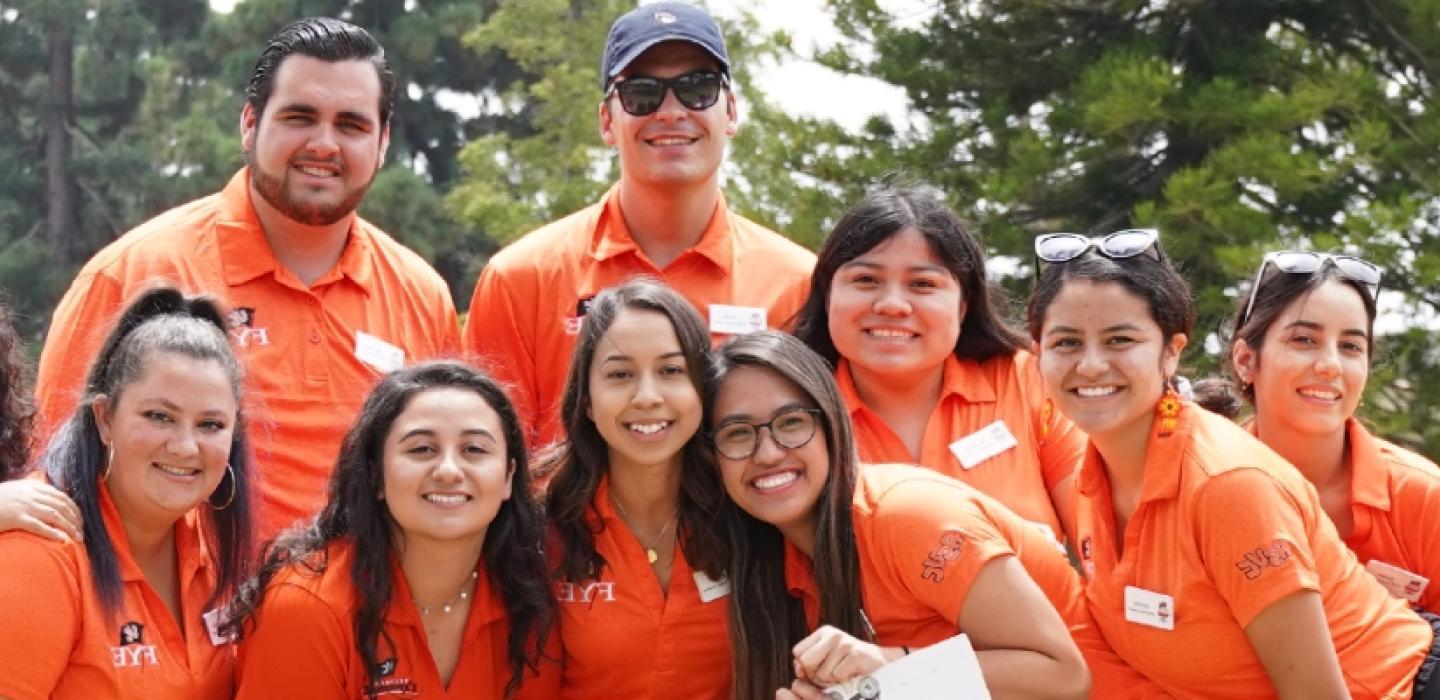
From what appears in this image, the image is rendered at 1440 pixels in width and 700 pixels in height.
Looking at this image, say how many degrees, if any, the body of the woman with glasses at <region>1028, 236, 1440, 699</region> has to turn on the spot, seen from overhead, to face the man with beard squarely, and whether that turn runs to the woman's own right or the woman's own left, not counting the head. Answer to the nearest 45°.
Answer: approximately 45° to the woman's own right

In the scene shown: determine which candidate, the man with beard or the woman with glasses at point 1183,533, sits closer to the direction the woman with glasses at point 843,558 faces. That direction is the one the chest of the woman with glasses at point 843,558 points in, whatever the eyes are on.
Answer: the man with beard

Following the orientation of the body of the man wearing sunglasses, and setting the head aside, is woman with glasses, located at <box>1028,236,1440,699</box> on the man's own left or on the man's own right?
on the man's own left

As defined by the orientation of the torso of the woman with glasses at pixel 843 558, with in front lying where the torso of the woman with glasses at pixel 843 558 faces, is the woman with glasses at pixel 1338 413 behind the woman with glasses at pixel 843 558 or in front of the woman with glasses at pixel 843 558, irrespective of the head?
behind
